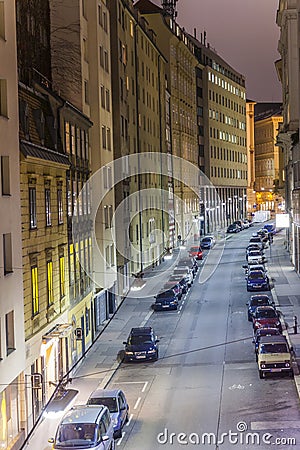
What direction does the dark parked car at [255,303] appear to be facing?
toward the camera

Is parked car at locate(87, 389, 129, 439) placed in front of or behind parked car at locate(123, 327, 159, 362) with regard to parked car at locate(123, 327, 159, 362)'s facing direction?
in front

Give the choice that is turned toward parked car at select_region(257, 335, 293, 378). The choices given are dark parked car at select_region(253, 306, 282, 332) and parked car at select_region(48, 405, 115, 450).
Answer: the dark parked car

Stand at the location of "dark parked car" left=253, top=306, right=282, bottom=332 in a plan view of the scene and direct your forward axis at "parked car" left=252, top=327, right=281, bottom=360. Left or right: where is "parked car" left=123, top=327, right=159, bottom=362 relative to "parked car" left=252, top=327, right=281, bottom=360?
right

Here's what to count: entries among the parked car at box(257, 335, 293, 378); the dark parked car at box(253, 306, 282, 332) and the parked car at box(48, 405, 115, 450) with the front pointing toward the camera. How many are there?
3

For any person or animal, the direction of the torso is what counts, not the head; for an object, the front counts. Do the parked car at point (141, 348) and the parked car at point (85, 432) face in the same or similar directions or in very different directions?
same or similar directions

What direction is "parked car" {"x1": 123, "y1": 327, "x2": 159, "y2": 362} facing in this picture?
toward the camera

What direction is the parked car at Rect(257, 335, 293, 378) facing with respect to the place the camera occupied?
facing the viewer

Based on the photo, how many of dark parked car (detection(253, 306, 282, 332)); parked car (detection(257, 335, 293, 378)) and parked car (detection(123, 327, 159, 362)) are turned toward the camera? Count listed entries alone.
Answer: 3

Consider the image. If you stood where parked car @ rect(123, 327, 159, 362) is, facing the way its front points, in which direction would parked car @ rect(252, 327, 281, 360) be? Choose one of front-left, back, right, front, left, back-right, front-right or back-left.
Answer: left
